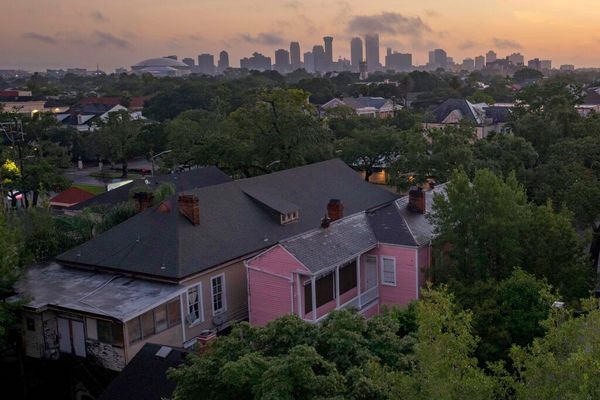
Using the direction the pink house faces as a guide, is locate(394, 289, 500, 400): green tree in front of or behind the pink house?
in front

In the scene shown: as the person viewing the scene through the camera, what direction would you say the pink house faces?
facing the viewer and to the right of the viewer

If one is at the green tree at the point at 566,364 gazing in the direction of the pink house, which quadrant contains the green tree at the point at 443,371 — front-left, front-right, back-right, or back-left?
front-left

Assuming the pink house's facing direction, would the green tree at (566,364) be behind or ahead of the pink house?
ahead

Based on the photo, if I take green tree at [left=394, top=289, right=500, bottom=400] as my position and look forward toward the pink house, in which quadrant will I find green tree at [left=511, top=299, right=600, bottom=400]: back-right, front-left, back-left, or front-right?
back-right

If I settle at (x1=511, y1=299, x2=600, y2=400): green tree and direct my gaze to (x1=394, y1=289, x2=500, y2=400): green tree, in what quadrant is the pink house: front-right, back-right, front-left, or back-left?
front-right
